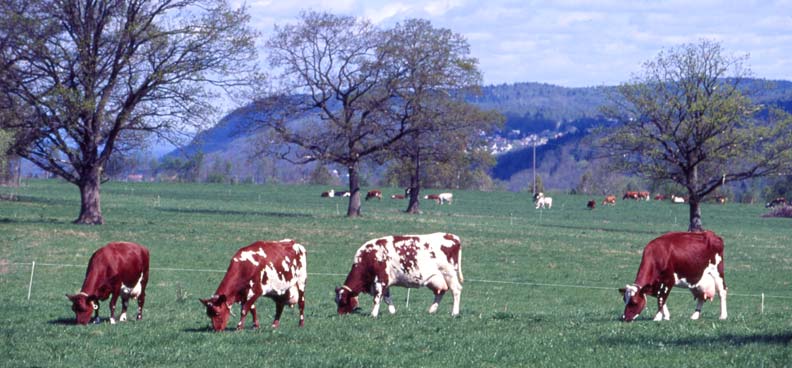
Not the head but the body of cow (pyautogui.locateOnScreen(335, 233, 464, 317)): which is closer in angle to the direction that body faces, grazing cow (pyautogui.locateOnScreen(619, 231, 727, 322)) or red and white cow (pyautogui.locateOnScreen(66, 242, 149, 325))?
the red and white cow

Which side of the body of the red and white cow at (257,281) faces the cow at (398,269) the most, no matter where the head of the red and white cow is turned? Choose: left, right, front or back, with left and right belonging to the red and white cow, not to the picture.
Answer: back

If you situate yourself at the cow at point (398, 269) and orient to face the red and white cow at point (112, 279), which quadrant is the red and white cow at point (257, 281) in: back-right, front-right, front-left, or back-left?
front-left

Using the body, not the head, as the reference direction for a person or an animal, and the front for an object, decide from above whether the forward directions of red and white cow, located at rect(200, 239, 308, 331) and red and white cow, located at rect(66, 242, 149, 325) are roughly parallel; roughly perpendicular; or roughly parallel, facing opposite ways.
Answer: roughly parallel

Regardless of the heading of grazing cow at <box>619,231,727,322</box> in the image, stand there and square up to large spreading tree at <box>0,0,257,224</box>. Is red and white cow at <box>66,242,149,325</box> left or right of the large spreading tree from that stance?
left

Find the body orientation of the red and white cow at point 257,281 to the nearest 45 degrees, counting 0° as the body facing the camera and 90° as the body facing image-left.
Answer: approximately 45°

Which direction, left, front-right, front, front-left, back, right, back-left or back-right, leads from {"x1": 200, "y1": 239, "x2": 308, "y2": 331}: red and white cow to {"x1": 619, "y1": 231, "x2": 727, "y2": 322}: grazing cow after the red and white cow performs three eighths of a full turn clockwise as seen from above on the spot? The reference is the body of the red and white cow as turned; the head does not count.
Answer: right

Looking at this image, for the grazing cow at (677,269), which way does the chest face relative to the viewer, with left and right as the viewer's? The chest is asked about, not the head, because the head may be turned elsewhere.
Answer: facing to the left of the viewer

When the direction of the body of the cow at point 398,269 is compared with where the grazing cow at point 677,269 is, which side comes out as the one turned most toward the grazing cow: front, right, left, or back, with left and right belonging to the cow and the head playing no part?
back

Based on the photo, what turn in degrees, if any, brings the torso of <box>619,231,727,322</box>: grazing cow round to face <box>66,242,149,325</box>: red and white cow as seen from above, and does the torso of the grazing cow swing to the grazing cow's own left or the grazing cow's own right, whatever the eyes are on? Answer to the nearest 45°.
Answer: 0° — it already faces it

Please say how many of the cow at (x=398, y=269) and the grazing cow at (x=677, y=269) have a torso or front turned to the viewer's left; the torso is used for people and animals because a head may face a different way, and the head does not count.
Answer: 2

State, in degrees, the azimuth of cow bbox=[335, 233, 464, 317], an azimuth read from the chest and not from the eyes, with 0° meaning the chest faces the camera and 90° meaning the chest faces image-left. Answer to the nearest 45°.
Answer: approximately 90°

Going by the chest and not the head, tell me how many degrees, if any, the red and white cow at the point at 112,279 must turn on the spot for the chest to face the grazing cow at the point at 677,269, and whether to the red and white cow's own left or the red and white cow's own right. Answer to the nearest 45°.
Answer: approximately 135° to the red and white cow's own left
